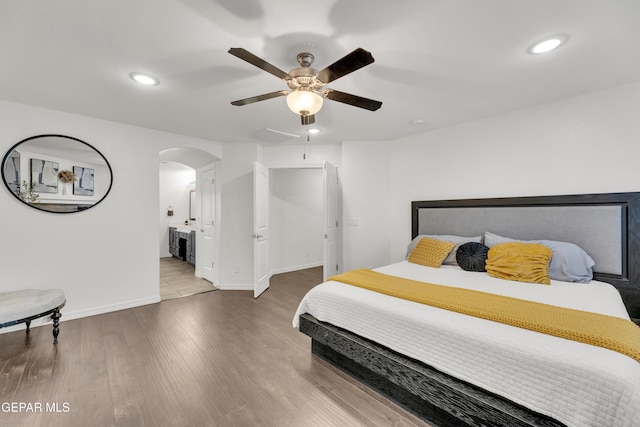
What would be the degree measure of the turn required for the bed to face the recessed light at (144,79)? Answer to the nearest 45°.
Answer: approximately 45° to its right

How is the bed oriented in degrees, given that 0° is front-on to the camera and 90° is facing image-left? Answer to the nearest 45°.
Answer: approximately 45°

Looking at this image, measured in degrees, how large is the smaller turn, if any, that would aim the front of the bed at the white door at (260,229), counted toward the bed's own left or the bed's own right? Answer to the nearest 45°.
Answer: approximately 45° to the bed's own right

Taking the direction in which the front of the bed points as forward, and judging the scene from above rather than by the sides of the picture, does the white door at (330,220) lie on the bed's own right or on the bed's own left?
on the bed's own right

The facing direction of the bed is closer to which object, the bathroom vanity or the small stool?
the small stool
